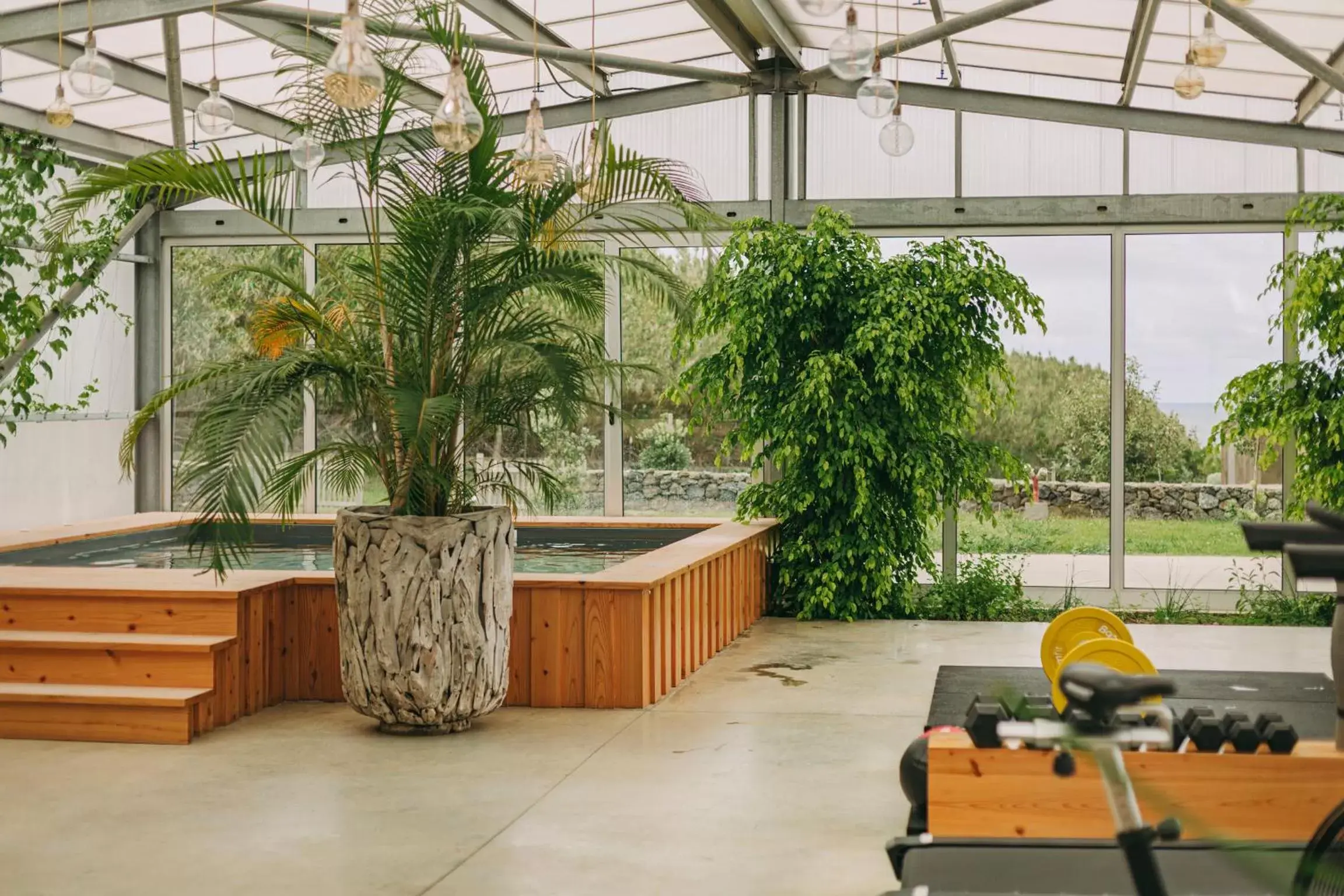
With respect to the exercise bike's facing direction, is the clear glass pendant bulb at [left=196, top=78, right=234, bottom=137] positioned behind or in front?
behind

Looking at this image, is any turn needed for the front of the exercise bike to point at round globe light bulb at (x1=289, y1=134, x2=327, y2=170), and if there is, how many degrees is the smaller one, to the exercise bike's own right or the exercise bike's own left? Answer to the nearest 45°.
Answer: approximately 135° to the exercise bike's own left

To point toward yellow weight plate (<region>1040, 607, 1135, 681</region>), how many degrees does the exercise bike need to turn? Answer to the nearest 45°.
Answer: approximately 90° to its left

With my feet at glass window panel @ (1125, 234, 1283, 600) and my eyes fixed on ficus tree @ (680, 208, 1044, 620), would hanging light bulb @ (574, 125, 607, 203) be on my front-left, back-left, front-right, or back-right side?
front-left

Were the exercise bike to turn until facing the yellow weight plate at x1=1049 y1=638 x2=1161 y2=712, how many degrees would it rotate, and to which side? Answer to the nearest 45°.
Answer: approximately 90° to its left

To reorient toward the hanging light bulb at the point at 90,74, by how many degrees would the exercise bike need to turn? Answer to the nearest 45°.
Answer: approximately 135° to its left

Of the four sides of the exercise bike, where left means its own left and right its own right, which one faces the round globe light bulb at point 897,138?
left

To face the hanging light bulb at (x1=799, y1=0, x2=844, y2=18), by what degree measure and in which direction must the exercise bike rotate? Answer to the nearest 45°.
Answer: approximately 90° to its left

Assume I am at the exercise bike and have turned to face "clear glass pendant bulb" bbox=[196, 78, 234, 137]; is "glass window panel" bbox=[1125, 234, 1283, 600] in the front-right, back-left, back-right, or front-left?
front-right

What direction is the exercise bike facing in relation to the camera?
to the viewer's right

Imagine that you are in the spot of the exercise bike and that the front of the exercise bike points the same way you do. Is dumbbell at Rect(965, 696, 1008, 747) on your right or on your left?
on your left

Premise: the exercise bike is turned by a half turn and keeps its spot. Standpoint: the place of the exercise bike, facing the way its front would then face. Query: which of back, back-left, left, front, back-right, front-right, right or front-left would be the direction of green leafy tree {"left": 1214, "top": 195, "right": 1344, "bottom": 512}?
right

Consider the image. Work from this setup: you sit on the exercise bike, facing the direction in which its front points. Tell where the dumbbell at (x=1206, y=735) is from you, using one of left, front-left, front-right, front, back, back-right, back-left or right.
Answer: left

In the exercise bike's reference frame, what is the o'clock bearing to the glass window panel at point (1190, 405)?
The glass window panel is roughly at 9 o'clock from the exercise bike.

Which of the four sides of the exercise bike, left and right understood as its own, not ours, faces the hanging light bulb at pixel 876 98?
left

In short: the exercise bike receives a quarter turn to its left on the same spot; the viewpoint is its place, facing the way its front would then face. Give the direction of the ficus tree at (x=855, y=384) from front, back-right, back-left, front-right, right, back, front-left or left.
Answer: front

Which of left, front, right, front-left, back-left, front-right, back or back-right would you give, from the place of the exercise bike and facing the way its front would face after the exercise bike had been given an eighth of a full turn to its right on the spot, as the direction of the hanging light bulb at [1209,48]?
back-left
